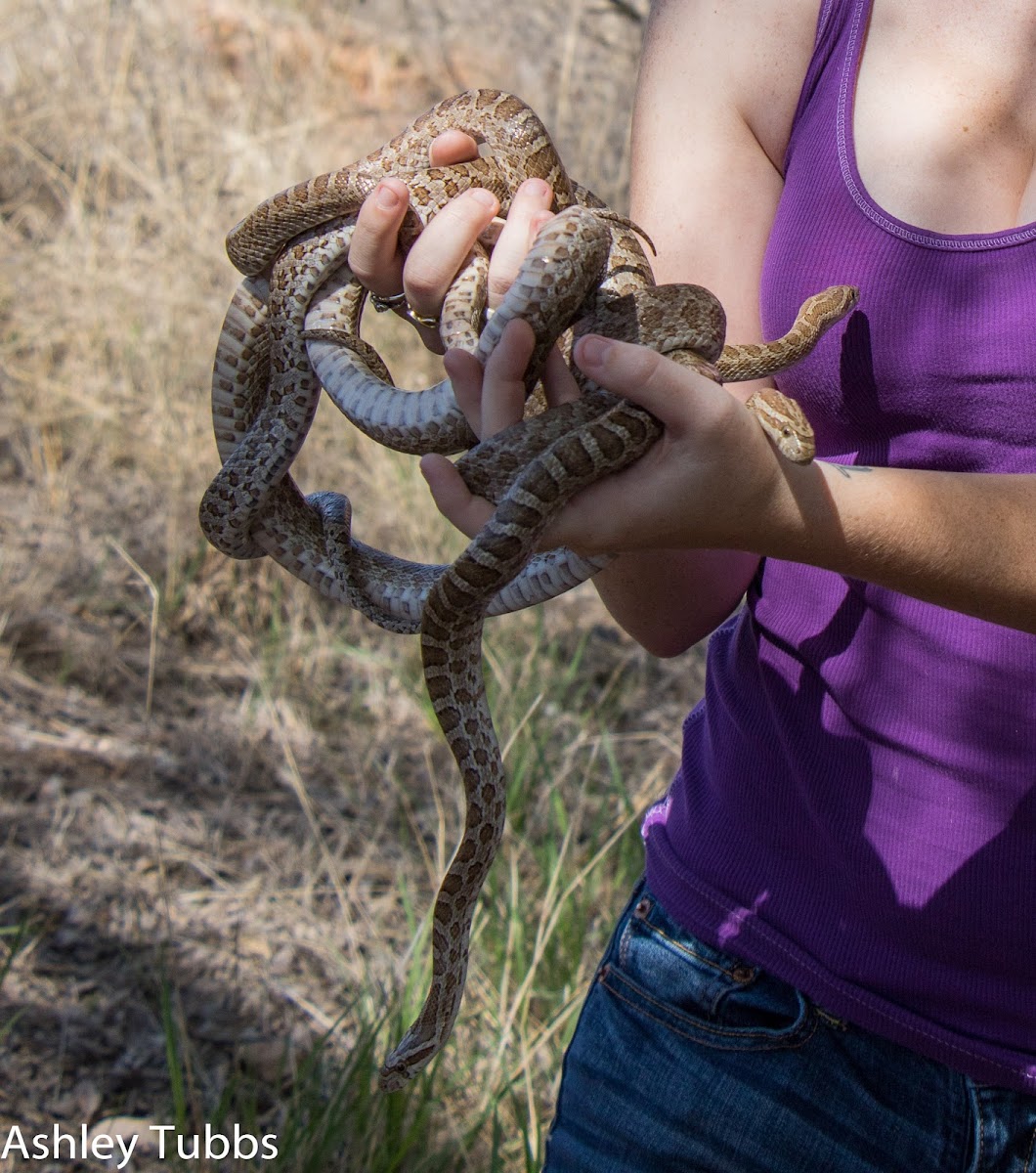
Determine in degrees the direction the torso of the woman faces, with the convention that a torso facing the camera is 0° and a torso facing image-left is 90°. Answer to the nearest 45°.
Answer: approximately 0°
